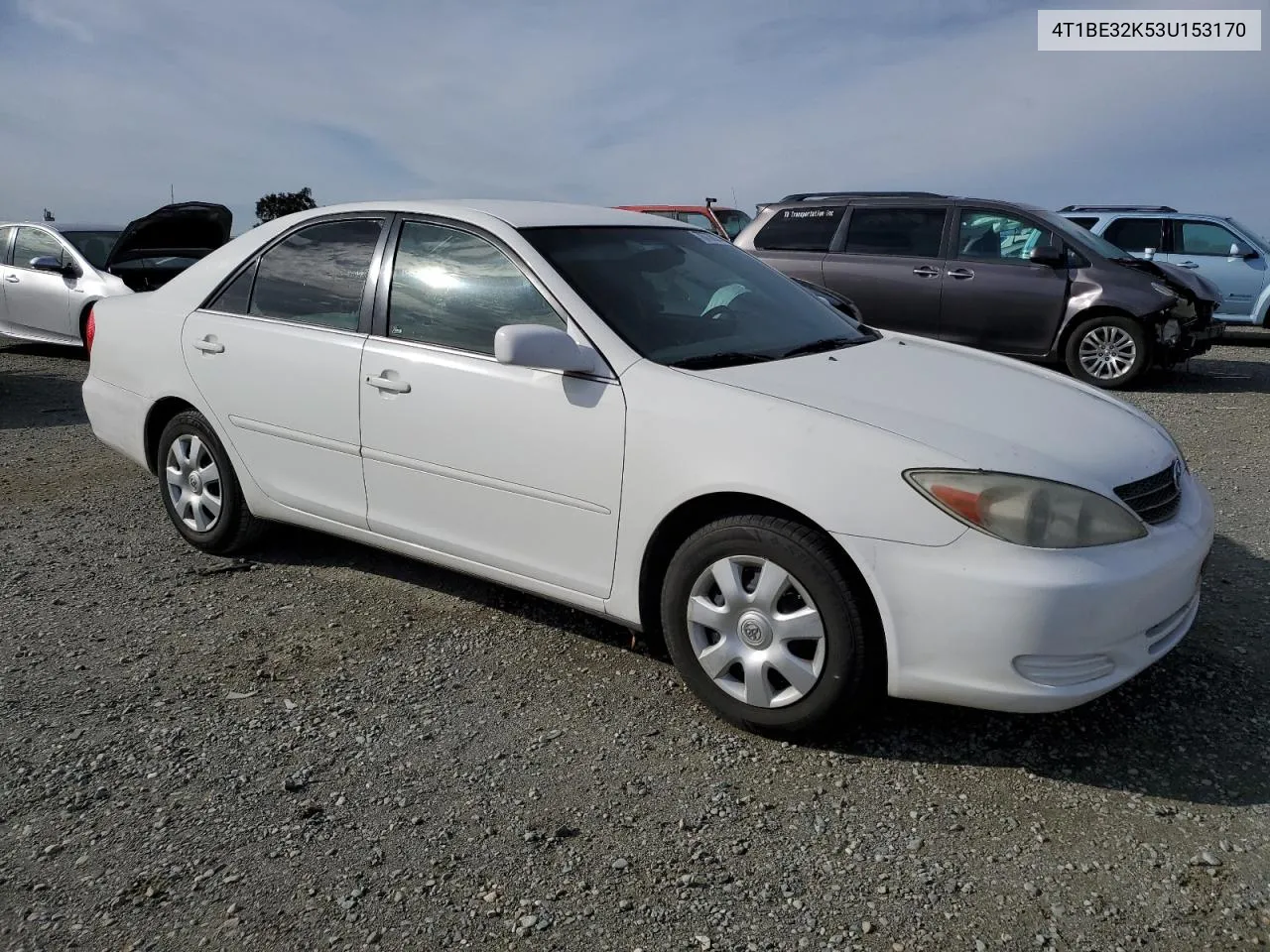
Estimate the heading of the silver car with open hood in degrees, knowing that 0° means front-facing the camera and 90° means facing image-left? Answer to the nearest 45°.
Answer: approximately 315°

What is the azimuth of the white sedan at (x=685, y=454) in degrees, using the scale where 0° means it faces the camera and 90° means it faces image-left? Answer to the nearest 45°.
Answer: approximately 315°

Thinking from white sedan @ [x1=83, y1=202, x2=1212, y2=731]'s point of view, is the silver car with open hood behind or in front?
behind

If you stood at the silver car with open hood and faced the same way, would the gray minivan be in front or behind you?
in front

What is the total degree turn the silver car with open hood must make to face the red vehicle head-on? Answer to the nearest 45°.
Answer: approximately 45° to its left

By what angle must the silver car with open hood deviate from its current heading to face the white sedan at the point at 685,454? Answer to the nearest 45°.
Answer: approximately 45° to its right

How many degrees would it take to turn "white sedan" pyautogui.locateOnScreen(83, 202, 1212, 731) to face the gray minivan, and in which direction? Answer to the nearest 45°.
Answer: approximately 90° to its left

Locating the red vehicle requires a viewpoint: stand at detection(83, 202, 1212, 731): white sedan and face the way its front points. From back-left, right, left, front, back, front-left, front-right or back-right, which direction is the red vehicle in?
back-left

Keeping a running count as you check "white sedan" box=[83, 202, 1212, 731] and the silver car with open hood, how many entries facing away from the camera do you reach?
0
